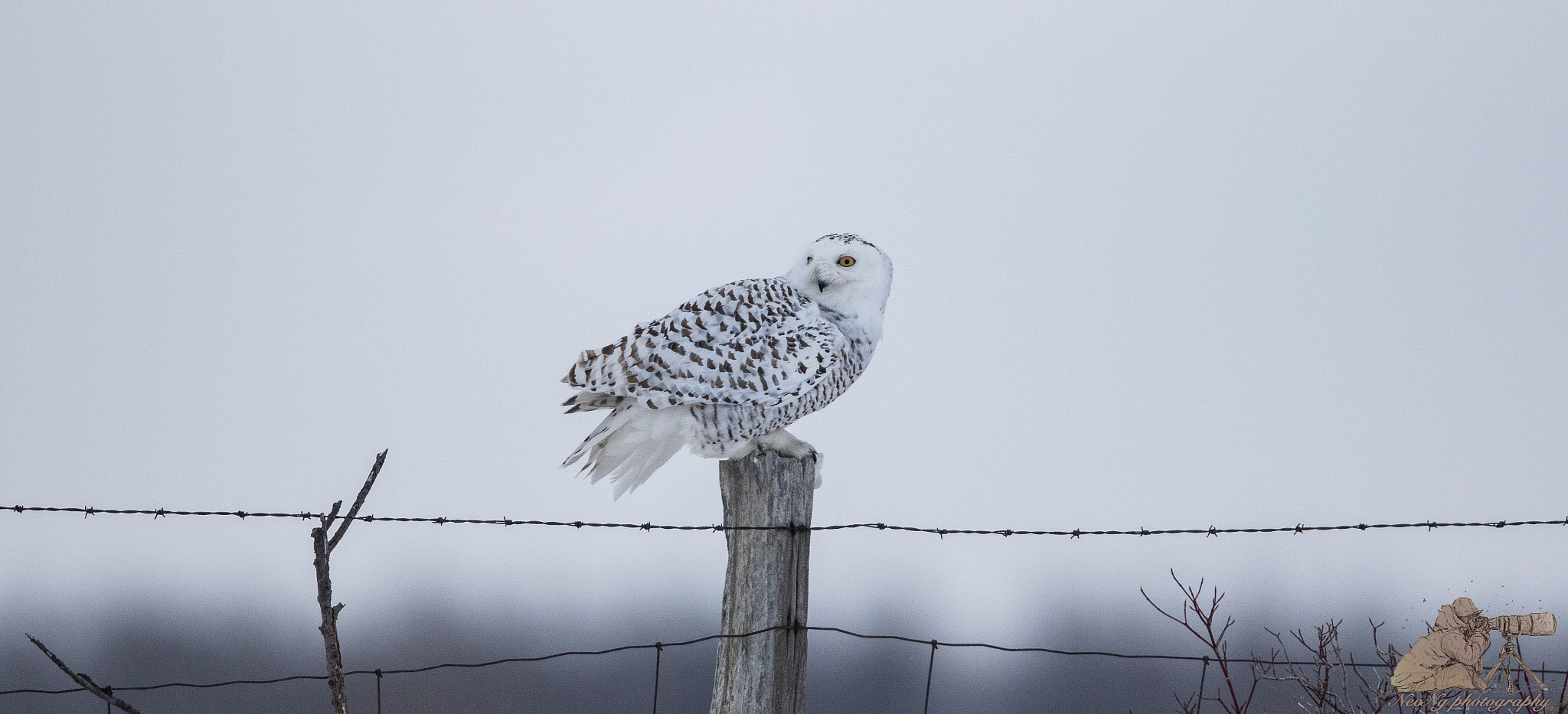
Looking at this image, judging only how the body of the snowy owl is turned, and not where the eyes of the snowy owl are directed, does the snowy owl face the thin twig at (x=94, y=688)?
no

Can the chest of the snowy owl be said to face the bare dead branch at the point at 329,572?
no

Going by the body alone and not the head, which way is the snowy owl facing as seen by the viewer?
to the viewer's right
